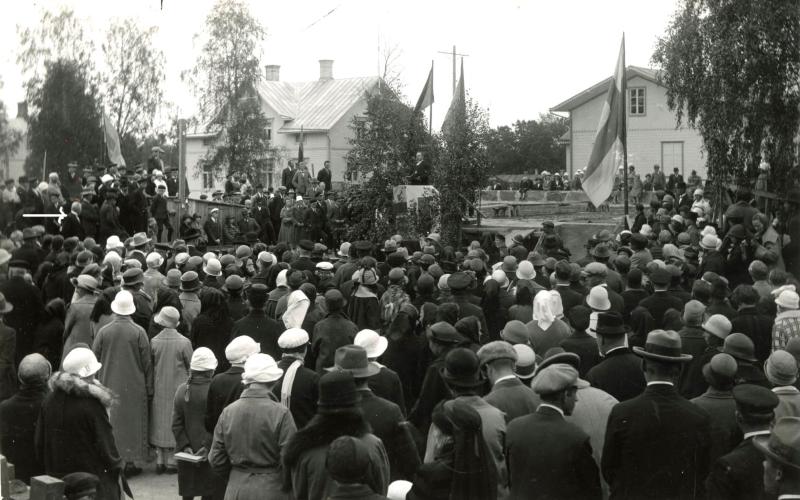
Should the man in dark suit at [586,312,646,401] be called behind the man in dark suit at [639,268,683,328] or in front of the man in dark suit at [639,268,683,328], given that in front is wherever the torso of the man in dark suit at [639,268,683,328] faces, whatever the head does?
behind

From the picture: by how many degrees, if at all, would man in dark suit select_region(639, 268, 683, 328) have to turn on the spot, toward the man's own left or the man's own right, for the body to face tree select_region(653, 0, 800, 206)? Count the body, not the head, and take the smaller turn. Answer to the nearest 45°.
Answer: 0° — they already face it

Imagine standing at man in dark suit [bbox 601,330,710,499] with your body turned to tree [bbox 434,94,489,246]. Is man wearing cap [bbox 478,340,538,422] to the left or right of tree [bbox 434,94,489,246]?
left

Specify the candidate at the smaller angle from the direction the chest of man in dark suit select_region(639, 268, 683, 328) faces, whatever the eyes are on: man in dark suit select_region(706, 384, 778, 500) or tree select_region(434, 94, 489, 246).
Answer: the tree

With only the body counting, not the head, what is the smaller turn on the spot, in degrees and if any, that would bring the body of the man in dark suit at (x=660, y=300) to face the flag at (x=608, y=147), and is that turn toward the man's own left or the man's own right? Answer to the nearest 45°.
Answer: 0° — they already face it

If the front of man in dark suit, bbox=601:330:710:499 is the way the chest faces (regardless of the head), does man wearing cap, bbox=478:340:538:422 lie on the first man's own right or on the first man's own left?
on the first man's own left

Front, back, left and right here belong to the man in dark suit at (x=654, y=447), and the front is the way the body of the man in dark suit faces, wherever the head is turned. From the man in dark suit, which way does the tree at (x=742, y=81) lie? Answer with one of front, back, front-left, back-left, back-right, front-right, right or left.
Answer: front

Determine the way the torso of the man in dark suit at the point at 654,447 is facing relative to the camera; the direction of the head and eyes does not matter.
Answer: away from the camera

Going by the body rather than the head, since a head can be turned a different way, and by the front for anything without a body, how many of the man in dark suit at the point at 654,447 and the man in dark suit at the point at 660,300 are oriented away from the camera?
2

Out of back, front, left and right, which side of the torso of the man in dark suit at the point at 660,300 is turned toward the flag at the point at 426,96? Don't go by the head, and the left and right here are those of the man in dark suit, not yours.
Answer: front

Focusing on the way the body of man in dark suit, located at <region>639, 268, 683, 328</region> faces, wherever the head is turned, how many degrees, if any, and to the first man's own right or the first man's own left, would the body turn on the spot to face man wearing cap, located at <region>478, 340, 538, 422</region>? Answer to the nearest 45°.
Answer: approximately 180°

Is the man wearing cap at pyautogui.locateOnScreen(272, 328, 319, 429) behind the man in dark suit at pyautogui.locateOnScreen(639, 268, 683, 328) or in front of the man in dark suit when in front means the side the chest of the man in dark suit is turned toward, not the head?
behind

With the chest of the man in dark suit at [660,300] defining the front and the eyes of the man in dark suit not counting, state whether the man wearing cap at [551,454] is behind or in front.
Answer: behind

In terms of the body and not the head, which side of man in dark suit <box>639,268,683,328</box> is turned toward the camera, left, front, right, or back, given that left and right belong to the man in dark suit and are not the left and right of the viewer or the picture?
back

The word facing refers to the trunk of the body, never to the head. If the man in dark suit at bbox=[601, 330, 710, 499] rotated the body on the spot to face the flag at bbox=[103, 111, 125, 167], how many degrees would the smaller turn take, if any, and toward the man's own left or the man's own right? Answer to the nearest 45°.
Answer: approximately 45° to the man's own left
